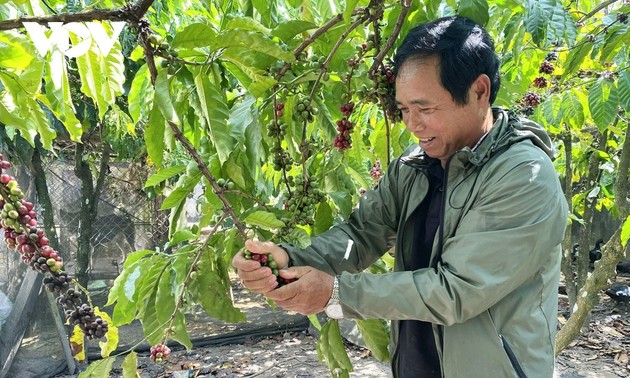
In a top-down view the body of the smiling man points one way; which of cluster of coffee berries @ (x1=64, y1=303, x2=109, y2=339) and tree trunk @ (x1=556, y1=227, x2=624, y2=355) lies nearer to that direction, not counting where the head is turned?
the cluster of coffee berries

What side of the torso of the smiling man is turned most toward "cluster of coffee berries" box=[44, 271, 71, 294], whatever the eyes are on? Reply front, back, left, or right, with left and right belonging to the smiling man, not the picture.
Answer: front

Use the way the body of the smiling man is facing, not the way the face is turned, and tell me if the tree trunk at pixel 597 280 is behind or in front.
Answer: behind

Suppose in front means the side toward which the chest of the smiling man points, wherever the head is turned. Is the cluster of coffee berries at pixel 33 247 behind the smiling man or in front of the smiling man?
in front

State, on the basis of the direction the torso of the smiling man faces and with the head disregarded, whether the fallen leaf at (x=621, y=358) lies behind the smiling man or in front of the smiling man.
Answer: behind

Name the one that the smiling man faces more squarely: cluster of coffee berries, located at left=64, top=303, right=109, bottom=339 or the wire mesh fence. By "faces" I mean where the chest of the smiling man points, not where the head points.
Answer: the cluster of coffee berries

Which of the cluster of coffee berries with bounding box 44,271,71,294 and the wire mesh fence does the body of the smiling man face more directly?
the cluster of coffee berries
